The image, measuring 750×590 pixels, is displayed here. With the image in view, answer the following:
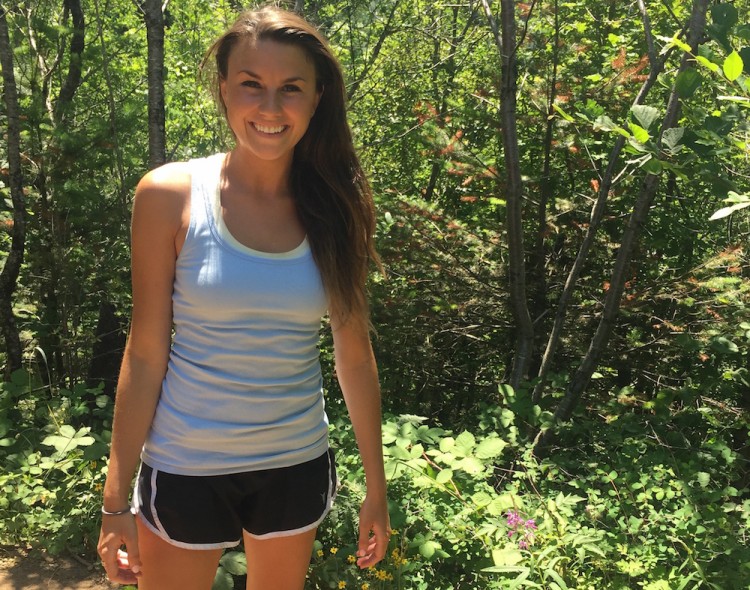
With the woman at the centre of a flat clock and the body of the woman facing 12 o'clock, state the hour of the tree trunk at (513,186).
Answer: The tree trunk is roughly at 7 o'clock from the woman.

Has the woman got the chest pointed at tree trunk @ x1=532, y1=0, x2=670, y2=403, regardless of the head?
no

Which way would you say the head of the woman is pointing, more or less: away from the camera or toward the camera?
toward the camera

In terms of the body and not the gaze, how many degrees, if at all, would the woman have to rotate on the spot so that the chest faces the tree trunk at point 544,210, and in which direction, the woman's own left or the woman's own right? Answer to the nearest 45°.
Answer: approximately 135° to the woman's own left

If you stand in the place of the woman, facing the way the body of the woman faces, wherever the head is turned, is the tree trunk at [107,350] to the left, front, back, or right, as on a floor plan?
back

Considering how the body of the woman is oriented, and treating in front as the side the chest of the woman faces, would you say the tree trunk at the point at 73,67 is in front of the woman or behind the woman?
behind

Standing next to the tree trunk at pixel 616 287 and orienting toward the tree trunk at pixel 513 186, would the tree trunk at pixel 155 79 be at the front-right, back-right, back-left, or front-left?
front-left

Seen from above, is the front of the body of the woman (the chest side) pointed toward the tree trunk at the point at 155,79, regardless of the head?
no

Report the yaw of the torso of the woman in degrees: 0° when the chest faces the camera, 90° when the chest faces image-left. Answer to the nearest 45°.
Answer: approximately 0°

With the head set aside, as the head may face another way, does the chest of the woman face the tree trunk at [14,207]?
no

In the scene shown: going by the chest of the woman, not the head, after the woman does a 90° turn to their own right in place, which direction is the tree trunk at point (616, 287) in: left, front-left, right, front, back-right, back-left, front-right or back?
back-right
